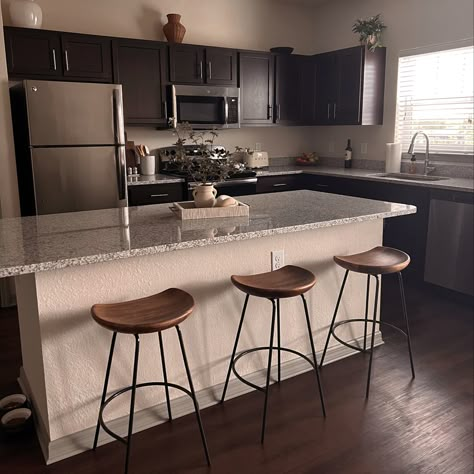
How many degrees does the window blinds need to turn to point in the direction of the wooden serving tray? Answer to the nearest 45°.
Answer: approximately 45° to its left

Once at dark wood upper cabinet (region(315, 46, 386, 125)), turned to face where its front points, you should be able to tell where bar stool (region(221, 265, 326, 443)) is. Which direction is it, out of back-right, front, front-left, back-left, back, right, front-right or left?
front-left

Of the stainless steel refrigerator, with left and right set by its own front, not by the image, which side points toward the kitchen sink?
left

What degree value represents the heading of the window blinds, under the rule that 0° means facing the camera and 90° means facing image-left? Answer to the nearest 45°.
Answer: approximately 45°

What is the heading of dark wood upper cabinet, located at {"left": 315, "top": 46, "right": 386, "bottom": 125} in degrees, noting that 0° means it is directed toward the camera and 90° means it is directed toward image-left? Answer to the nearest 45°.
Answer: approximately 45°

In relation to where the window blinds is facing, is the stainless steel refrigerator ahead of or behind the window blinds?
ahead

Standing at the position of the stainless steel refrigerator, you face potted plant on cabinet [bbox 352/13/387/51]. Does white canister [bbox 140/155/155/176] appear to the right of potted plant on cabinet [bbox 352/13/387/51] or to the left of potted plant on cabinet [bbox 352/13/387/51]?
left

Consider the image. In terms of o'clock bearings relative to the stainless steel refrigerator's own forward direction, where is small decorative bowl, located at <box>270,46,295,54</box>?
The small decorative bowl is roughly at 8 o'clock from the stainless steel refrigerator.

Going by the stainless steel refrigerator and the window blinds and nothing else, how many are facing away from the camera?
0

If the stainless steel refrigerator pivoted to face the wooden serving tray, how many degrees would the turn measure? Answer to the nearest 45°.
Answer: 0° — it already faces it

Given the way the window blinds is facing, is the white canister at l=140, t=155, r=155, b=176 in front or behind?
in front
